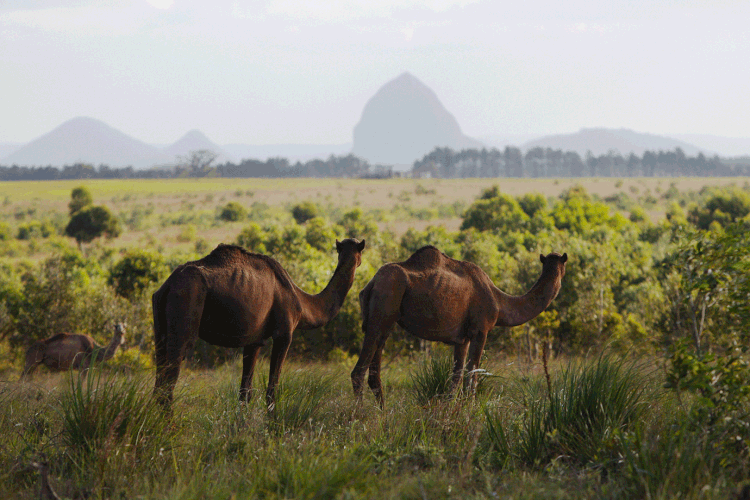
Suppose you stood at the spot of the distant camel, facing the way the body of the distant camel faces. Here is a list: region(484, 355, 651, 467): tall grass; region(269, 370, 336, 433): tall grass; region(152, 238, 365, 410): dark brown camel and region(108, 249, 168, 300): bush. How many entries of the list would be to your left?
1

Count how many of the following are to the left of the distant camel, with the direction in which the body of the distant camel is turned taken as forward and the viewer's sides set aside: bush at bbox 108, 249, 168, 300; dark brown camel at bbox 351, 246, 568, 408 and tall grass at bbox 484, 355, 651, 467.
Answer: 1

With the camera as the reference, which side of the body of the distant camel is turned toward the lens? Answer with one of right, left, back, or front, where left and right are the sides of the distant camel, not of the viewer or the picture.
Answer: right

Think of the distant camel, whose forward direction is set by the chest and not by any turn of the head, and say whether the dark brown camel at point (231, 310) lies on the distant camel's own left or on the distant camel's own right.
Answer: on the distant camel's own right

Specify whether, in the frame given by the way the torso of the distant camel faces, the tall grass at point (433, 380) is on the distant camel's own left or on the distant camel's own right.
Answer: on the distant camel's own right

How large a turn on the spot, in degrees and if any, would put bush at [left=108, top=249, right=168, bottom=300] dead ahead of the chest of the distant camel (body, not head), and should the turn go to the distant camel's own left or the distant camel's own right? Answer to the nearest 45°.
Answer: approximately 90° to the distant camel's own left

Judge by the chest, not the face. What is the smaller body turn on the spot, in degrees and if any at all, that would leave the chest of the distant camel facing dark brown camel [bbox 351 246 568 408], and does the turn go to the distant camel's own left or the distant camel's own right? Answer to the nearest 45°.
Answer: approximately 45° to the distant camel's own right

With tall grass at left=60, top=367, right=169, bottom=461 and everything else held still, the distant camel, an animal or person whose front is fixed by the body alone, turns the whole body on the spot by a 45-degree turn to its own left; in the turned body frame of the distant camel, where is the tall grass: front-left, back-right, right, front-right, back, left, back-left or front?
back-right
